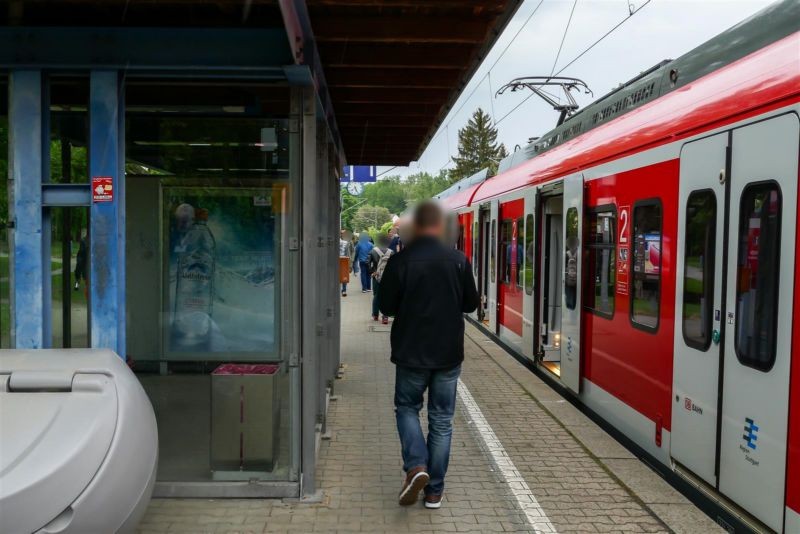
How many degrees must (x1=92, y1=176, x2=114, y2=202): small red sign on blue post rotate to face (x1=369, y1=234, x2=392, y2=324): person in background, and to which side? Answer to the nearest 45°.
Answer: approximately 135° to its left

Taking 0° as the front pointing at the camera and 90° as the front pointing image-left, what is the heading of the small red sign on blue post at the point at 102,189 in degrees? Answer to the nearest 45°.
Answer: approximately 0°

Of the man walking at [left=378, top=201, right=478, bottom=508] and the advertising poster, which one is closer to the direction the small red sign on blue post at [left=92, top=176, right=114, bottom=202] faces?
the man walking

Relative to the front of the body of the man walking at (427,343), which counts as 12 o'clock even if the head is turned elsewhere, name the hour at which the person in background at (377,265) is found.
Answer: The person in background is roughly at 12 o'clock from the man walking.

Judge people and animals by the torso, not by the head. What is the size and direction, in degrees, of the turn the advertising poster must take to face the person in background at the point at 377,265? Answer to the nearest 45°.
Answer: approximately 135° to its left

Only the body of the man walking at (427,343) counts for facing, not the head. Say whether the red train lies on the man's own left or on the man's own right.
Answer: on the man's own right

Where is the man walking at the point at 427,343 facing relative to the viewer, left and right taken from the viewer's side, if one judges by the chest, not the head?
facing away from the viewer

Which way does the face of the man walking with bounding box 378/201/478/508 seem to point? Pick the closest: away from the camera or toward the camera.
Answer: away from the camera

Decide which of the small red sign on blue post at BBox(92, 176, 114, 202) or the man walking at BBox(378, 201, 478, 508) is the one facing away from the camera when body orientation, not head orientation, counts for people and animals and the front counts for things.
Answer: the man walking

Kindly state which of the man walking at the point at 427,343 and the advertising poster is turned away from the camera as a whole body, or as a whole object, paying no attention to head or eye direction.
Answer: the man walking

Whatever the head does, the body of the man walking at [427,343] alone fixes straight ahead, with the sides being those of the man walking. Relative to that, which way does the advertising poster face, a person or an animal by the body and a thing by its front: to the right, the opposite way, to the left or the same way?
the opposite way

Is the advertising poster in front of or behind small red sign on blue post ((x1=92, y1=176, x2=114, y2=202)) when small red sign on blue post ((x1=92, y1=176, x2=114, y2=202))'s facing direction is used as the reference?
behind

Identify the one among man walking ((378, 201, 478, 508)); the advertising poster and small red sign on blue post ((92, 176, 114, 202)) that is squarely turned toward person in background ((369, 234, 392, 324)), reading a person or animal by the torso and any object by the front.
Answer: the man walking
